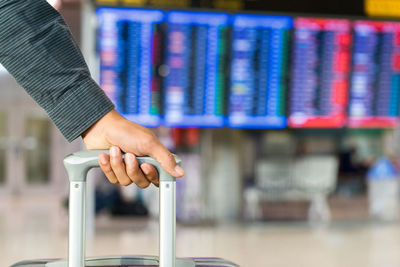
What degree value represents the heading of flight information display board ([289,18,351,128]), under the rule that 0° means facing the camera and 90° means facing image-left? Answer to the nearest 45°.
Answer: approximately 0°

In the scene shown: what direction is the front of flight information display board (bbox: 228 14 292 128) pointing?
toward the camera

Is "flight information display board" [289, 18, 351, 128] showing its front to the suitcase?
yes

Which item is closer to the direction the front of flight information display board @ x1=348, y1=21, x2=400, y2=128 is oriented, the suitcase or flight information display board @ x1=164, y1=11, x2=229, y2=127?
the suitcase

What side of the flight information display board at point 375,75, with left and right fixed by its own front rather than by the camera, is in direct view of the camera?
front

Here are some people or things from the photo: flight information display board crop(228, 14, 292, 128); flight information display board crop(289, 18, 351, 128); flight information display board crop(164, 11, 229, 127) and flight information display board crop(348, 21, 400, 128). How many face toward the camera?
4

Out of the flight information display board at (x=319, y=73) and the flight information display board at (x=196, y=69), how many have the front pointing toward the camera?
2

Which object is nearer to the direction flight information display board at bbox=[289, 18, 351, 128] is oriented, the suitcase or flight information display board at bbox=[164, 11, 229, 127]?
the suitcase

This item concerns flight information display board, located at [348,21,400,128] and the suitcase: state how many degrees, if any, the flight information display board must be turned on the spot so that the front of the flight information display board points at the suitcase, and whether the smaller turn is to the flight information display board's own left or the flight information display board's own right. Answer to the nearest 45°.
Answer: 0° — it already faces it
